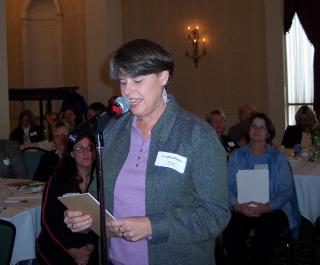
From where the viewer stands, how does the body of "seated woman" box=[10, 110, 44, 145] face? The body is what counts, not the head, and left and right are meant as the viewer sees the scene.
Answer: facing the viewer

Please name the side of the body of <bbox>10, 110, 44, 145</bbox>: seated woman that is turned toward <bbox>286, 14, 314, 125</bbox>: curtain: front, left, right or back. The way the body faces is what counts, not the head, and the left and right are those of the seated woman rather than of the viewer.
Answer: left

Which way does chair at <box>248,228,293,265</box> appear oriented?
toward the camera

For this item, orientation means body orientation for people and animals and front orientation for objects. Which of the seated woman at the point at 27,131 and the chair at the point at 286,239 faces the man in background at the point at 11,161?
the seated woman

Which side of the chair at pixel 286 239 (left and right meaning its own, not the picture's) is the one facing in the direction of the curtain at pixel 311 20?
back

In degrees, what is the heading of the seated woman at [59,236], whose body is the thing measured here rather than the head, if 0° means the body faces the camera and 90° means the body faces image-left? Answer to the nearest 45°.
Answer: approximately 315°

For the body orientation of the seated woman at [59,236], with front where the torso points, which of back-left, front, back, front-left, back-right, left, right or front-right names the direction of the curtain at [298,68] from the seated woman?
left

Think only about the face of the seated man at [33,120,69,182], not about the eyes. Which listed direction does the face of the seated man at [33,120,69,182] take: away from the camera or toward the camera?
toward the camera

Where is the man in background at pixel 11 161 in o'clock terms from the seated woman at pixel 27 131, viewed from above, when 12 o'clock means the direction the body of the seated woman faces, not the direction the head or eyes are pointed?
The man in background is roughly at 12 o'clock from the seated woman.

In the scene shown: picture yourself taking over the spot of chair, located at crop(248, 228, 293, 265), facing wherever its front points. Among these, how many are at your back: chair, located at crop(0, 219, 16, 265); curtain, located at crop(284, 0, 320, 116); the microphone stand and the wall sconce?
2

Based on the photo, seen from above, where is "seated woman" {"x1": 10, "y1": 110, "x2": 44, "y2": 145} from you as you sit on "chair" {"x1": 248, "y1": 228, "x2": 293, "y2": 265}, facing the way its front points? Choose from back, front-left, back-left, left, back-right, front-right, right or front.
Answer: back-right

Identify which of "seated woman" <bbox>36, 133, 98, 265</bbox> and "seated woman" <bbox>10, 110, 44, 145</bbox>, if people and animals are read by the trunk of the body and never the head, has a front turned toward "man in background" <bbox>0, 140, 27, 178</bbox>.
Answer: "seated woman" <bbox>10, 110, 44, 145</bbox>
